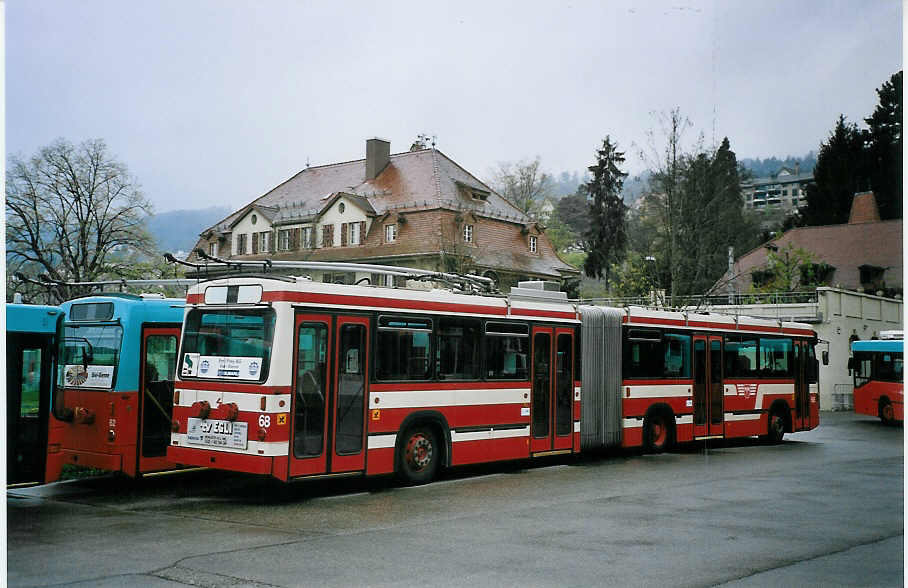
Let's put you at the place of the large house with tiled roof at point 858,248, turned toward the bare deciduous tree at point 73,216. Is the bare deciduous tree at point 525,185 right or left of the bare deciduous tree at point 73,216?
right

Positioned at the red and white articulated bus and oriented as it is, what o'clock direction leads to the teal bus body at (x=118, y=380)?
The teal bus body is roughly at 7 o'clock from the red and white articulated bus.

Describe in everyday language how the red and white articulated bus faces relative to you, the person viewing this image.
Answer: facing away from the viewer and to the right of the viewer

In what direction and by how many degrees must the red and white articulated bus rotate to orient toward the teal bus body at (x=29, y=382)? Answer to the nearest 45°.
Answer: approximately 180°

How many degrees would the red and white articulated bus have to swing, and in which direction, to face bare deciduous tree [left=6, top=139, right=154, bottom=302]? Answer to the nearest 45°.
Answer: approximately 135° to its left

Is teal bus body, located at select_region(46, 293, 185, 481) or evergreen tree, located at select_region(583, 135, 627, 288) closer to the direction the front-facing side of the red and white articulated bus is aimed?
the evergreen tree
